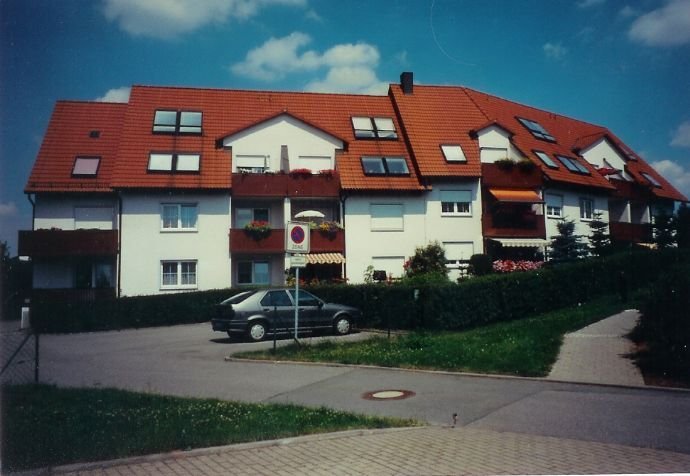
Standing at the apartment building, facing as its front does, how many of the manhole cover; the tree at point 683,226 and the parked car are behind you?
0

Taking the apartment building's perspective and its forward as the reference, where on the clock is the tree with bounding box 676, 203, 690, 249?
The tree is roughly at 10 o'clock from the apartment building.

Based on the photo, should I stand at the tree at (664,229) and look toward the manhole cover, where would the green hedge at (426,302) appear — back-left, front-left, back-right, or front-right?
front-right

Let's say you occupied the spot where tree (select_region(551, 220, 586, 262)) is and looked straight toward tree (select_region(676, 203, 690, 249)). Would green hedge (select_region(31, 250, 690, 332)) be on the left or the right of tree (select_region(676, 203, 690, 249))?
right

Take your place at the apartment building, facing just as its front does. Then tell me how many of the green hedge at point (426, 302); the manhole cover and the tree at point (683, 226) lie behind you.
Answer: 0

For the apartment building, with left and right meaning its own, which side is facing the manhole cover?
front

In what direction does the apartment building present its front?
toward the camera

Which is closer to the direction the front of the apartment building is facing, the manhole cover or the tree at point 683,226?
the manhole cover

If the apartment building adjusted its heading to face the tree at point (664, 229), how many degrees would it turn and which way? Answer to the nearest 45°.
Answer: approximately 90° to its left

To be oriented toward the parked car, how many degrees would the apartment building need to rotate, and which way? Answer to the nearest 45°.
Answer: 0° — it already faces it
